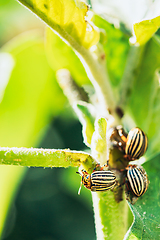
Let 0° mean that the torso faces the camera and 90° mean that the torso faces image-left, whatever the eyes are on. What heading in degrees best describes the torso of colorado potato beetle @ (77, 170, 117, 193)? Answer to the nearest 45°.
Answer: approximately 90°
